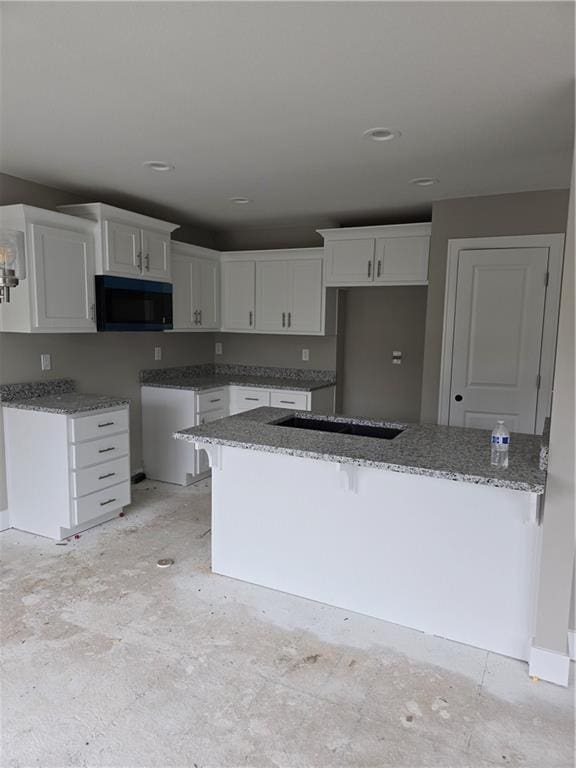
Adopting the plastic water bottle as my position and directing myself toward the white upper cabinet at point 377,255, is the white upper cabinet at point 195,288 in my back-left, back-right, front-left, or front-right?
front-left

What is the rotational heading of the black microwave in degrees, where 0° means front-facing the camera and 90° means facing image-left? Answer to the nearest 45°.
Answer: approximately 315°

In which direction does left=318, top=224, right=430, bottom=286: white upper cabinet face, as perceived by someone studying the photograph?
facing the viewer

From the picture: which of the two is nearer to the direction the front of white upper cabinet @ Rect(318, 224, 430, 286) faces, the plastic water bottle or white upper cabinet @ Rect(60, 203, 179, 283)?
the plastic water bottle

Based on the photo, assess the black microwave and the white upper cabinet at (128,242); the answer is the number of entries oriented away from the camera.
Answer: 0

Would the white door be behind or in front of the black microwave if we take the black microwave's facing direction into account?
in front

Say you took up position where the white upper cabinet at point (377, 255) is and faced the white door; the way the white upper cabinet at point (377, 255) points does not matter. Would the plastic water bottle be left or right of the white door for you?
right

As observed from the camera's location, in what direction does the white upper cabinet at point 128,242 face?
facing the viewer and to the right of the viewer
